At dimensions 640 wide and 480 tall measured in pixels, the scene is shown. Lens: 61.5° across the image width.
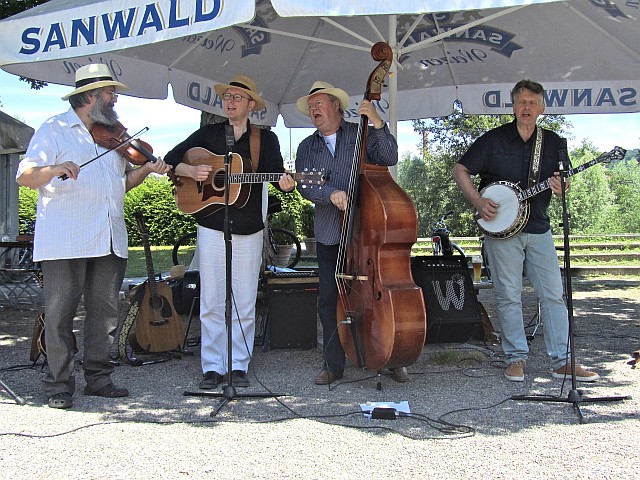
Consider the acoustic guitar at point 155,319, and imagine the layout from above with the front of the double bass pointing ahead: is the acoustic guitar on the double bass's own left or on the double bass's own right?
on the double bass's own right

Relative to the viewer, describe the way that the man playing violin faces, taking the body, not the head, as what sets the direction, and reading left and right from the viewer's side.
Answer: facing the viewer and to the right of the viewer

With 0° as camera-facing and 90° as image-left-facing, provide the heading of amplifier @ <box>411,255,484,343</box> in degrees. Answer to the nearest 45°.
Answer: approximately 0°

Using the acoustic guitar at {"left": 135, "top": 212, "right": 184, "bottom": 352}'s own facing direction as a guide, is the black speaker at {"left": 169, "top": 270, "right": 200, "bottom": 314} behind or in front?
behind

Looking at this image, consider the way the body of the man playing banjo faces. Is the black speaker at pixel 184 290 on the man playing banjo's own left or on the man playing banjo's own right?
on the man playing banjo's own right

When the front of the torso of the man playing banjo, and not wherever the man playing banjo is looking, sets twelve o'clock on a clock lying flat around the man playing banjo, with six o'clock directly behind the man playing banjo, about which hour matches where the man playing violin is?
The man playing violin is roughly at 2 o'clock from the man playing banjo.

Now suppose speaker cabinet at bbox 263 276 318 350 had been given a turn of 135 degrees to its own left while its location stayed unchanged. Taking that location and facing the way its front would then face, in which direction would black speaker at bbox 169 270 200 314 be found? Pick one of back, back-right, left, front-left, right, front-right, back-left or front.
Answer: left
